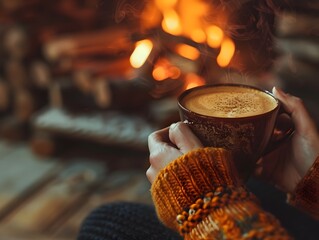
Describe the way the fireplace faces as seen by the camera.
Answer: facing the viewer
